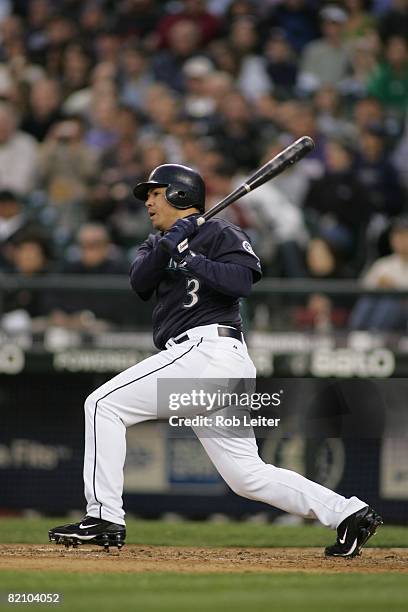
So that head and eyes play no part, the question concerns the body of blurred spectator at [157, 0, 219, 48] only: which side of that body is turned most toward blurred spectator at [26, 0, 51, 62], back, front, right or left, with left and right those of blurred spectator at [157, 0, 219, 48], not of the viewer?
right

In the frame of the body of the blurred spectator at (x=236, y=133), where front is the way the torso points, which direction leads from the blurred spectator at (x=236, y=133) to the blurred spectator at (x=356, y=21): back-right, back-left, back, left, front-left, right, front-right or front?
back-left

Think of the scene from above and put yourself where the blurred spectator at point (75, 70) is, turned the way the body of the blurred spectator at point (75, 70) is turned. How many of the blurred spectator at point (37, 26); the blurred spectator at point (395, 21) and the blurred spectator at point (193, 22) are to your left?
2

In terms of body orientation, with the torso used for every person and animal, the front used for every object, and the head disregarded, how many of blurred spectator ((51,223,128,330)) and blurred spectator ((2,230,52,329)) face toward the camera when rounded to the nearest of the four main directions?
2

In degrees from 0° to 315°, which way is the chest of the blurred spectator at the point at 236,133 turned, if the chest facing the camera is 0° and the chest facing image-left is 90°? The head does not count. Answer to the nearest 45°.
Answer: approximately 0°

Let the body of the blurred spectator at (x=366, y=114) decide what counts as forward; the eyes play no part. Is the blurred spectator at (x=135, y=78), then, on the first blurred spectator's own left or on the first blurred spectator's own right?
on the first blurred spectator's own right

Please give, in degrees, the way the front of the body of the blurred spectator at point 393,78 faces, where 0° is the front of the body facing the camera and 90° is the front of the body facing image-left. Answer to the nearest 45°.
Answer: approximately 0°

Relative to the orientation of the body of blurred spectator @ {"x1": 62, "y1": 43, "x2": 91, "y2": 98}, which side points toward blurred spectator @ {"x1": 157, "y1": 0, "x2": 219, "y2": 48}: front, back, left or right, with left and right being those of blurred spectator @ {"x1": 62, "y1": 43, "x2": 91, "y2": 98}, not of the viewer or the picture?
left

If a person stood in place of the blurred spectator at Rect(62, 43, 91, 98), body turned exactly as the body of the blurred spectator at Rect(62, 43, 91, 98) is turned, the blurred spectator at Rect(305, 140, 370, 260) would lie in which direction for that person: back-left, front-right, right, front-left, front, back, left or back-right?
front-left

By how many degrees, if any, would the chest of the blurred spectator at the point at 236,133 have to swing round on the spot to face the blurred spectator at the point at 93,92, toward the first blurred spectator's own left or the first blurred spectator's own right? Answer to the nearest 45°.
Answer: approximately 135° to the first blurred spectator's own right
